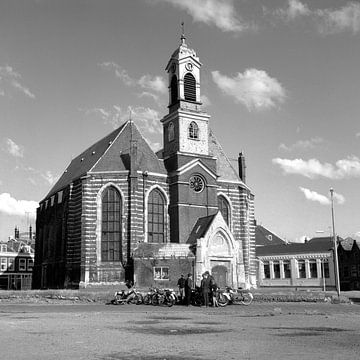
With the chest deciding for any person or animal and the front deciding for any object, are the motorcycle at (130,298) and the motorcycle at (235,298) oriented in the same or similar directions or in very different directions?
very different directions

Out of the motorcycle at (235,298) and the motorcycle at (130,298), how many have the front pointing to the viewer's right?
1

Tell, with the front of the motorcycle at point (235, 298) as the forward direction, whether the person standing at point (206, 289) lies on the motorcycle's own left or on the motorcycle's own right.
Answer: on the motorcycle's own left
